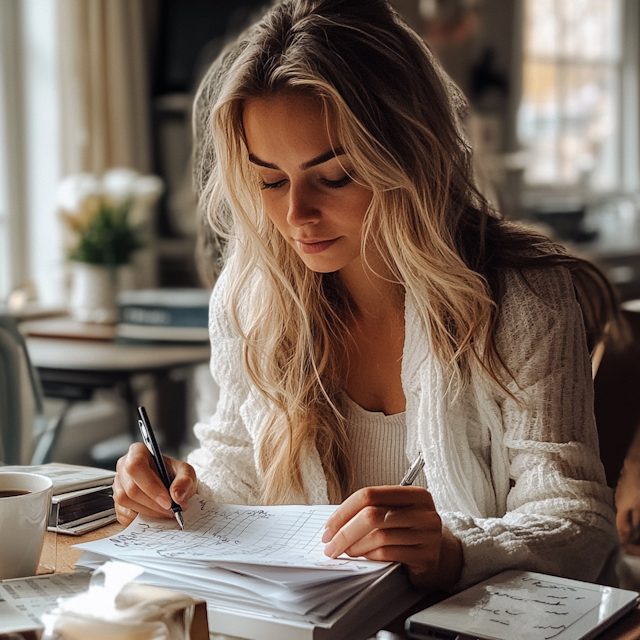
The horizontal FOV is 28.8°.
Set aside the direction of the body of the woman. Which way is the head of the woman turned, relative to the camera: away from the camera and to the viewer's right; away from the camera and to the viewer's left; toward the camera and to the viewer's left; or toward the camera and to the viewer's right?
toward the camera and to the viewer's left

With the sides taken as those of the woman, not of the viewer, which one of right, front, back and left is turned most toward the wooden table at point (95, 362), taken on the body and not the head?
right

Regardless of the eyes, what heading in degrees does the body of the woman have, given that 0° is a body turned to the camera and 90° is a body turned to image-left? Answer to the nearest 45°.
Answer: approximately 45°
